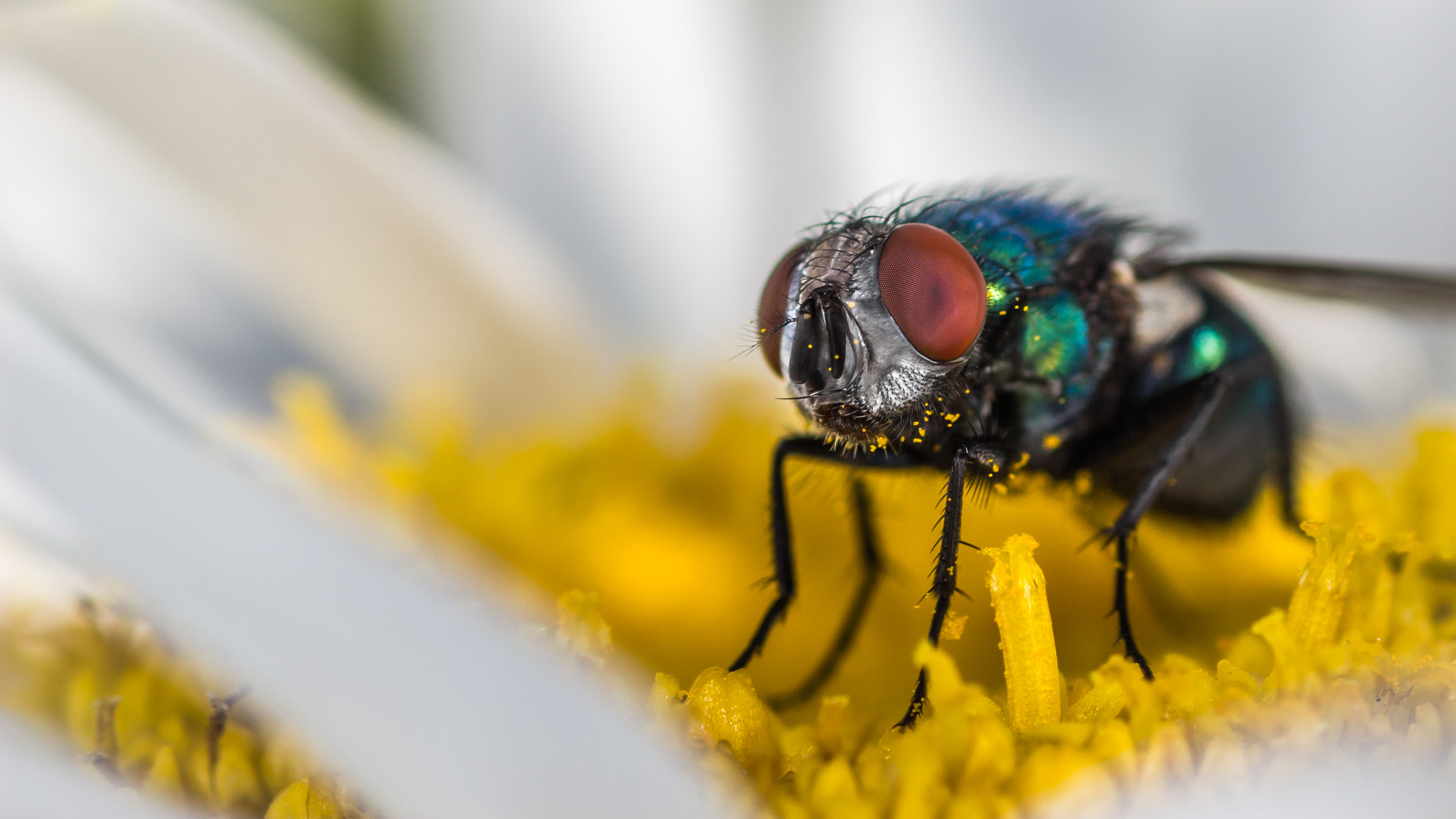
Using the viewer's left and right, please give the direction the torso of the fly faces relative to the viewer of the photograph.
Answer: facing the viewer and to the left of the viewer
